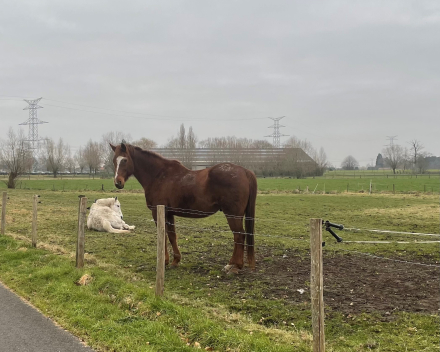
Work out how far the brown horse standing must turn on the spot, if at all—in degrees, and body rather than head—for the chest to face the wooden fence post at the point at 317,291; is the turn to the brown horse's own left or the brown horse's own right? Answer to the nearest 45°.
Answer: approximately 90° to the brown horse's own left

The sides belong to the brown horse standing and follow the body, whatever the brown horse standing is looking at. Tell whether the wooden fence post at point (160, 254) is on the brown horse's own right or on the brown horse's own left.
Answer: on the brown horse's own left

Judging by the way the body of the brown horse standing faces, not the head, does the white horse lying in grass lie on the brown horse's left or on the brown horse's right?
on the brown horse's right

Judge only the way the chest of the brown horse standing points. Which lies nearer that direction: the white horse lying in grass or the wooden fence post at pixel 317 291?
the white horse lying in grass

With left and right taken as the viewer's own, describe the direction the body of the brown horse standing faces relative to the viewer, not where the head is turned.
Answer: facing to the left of the viewer
